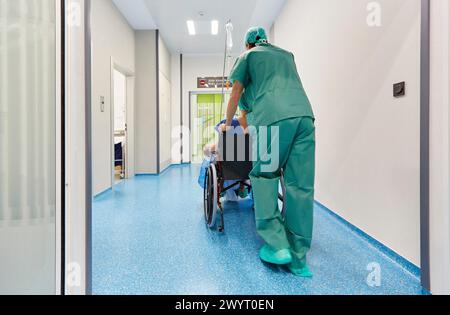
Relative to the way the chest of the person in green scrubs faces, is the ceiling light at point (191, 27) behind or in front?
in front

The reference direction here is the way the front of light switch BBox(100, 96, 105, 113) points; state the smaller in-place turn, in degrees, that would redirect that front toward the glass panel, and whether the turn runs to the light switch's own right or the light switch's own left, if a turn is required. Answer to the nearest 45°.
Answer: approximately 45° to the light switch's own right

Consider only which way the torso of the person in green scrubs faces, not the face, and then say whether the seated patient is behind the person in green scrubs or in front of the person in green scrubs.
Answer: in front

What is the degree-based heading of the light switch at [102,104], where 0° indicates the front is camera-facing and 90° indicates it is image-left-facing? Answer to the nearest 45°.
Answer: approximately 315°

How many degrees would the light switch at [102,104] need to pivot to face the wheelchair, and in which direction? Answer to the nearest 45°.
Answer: approximately 45° to its right

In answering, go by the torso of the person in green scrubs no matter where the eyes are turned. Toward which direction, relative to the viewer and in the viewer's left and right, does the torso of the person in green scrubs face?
facing away from the viewer and to the left of the viewer

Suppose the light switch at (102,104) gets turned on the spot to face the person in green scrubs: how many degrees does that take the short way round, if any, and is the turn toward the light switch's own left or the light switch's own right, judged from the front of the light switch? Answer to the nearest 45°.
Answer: approximately 45° to the light switch's own right

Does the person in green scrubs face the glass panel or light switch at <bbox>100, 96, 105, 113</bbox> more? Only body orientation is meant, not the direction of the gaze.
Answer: the light switch

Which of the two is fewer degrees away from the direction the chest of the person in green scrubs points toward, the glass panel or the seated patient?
the seated patient
